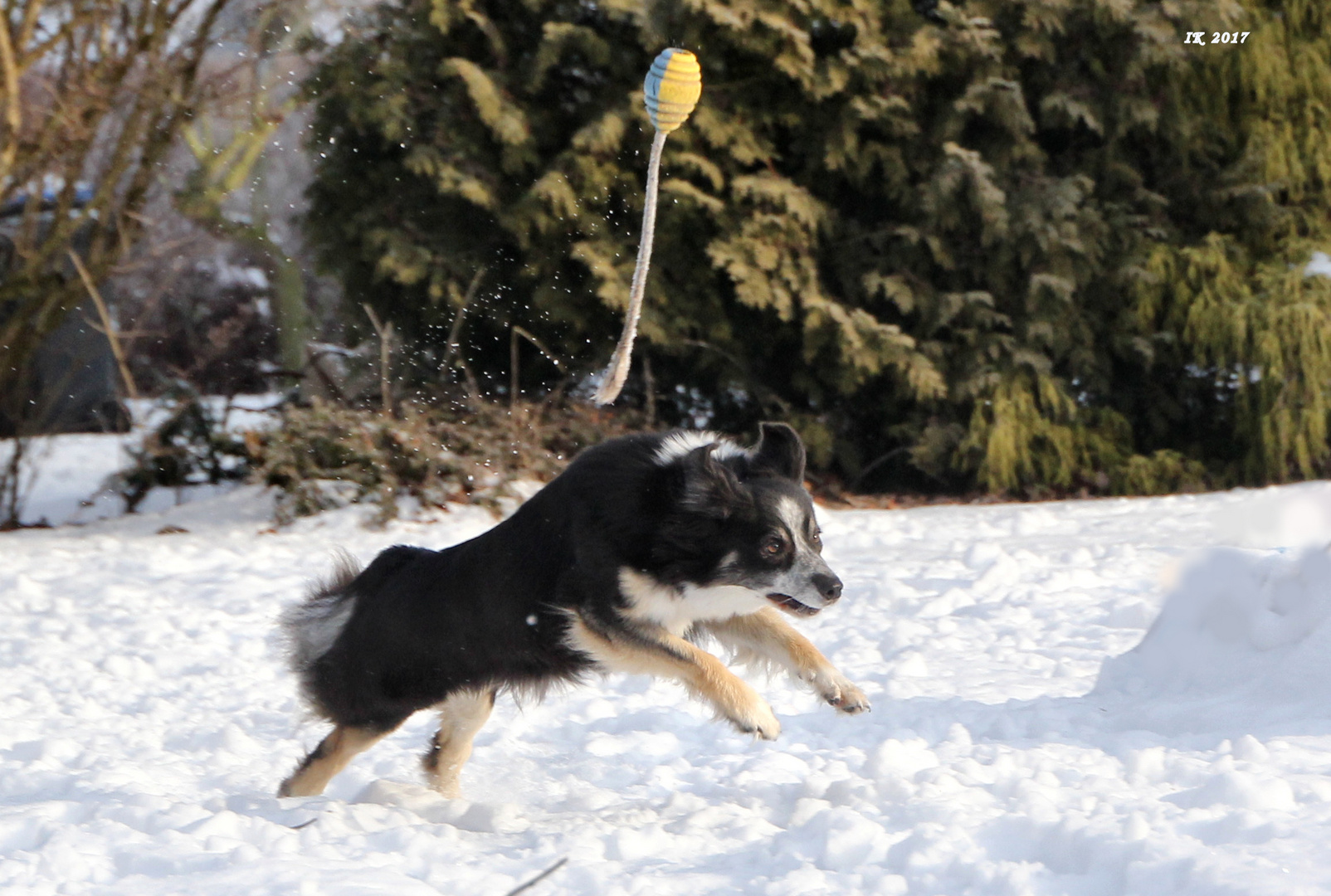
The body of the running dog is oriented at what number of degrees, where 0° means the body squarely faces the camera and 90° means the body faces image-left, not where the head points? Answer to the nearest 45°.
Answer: approximately 270°

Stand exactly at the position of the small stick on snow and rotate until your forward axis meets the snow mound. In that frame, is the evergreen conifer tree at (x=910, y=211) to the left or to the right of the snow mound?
left

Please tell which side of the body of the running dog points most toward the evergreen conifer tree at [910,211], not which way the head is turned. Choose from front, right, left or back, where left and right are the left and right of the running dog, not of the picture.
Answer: left

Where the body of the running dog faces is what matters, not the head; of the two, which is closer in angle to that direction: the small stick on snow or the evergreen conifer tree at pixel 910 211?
the evergreen conifer tree

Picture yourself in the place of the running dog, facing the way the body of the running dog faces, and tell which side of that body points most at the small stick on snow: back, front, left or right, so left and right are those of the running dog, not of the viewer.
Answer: right
